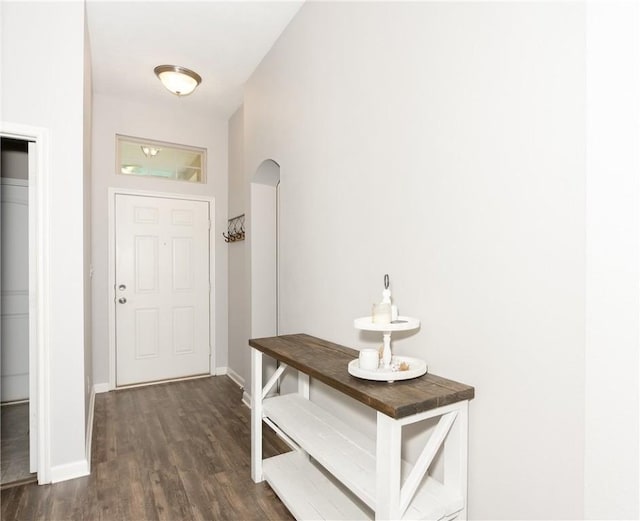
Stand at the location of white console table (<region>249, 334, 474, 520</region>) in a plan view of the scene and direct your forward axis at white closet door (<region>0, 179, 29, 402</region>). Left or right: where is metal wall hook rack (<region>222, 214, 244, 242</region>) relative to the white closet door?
right

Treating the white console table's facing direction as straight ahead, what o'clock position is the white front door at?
The white front door is roughly at 3 o'clock from the white console table.

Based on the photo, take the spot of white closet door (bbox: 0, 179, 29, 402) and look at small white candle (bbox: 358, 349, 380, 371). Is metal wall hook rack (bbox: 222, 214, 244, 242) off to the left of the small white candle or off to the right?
left

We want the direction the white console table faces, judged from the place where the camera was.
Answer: facing the viewer and to the left of the viewer

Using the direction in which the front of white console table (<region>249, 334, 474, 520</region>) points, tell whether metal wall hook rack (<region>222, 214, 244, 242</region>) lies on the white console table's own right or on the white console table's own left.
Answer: on the white console table's own right

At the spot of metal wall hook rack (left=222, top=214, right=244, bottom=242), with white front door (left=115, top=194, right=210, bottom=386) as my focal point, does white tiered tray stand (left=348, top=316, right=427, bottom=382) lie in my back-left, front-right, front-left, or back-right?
back-left
